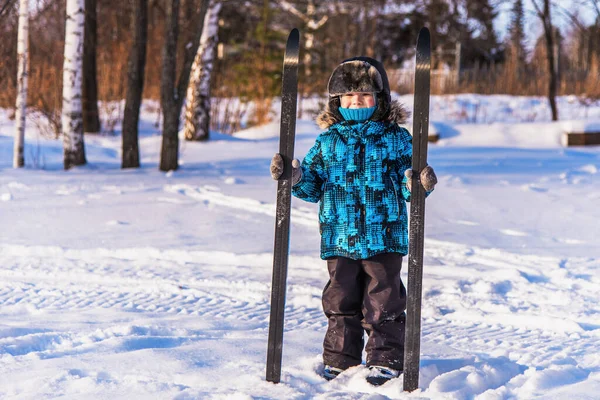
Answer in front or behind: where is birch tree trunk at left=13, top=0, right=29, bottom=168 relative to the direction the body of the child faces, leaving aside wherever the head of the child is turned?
behind

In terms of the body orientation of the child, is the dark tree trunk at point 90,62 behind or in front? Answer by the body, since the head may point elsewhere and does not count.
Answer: behind

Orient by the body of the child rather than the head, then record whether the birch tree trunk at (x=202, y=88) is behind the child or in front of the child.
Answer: behind

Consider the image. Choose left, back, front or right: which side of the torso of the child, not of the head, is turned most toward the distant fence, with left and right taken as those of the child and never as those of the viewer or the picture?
back

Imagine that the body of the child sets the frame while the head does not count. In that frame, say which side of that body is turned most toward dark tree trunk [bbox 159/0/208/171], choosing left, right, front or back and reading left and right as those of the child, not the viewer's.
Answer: back

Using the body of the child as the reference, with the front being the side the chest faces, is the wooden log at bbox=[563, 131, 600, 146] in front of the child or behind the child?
behind

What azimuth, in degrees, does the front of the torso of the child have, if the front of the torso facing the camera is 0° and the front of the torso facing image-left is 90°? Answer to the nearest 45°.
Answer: approximately 0°
